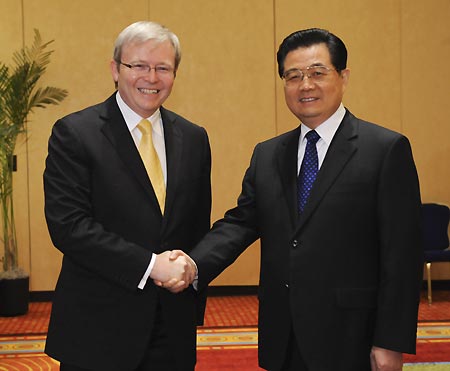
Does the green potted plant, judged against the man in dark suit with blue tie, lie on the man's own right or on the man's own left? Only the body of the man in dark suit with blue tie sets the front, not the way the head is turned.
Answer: on the man's own right

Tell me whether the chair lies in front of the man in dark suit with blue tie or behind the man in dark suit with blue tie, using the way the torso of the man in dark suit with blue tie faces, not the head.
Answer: behind

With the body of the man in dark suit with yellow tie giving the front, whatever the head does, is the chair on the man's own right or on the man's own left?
on the man's own left

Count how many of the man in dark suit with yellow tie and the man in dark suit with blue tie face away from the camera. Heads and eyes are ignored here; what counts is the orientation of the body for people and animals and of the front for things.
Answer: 0

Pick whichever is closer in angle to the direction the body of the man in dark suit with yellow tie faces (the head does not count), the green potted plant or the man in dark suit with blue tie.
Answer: the man in dark suit with blue tie

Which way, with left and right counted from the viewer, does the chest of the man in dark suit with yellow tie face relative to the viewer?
facing the viewer and to the right of the viewer

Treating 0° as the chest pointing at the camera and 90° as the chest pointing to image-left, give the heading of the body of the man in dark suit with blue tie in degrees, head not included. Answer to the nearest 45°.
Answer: approximately 45°

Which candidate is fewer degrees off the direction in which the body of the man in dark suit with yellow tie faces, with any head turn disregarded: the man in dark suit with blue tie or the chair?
the man in dark suit with blue tie

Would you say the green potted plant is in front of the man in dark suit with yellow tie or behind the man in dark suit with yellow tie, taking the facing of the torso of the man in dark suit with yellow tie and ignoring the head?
behind
